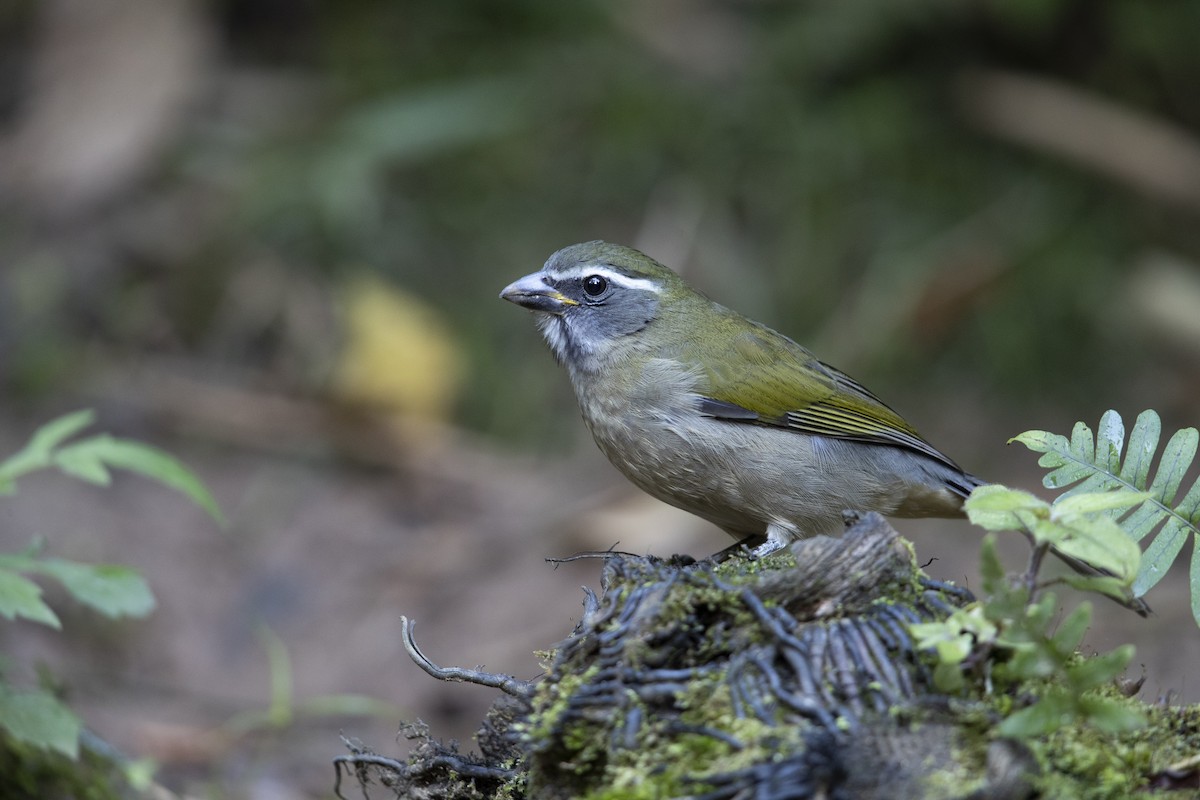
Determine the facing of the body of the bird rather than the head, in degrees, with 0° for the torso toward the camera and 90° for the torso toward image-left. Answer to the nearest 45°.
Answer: approximately 90°

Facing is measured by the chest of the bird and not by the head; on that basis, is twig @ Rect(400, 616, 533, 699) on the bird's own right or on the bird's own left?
on the bird's own left

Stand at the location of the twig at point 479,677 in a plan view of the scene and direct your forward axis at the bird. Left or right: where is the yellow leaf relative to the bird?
left

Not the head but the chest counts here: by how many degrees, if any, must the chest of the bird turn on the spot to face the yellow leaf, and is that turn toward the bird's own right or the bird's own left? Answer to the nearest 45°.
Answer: approximately 45° to the bird's own right
